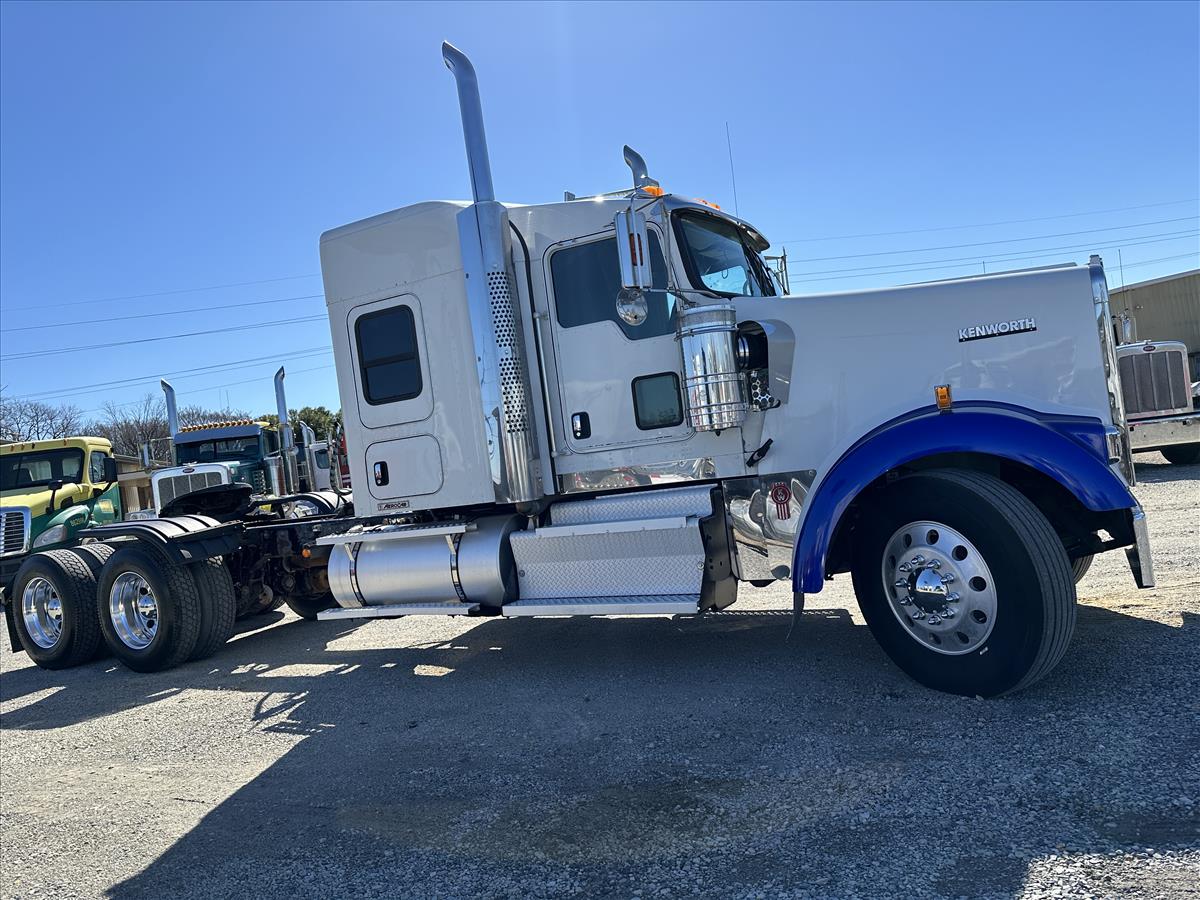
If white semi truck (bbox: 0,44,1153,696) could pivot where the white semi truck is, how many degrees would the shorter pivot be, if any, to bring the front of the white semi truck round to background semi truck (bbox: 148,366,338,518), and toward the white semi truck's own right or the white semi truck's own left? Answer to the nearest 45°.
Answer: approximately 180°

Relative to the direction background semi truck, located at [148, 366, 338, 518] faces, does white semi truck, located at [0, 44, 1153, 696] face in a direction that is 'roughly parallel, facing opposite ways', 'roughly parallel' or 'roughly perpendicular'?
roughly perpendicular

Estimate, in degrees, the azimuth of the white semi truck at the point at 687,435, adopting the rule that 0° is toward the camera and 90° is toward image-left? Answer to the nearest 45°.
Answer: approximately 315°

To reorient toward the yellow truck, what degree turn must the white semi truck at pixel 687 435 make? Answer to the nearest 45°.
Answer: approximately 180°

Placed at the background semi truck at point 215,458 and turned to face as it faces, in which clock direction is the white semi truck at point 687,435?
The white semi truck is roughly at 10 o'clock from the background semi truck.

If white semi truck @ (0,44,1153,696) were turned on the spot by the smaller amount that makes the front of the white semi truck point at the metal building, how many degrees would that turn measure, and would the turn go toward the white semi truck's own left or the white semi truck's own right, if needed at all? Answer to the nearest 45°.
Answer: approximately 90° to the white semi truck's own left

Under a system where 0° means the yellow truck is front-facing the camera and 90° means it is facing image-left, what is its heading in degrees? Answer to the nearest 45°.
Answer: approximately 45°
